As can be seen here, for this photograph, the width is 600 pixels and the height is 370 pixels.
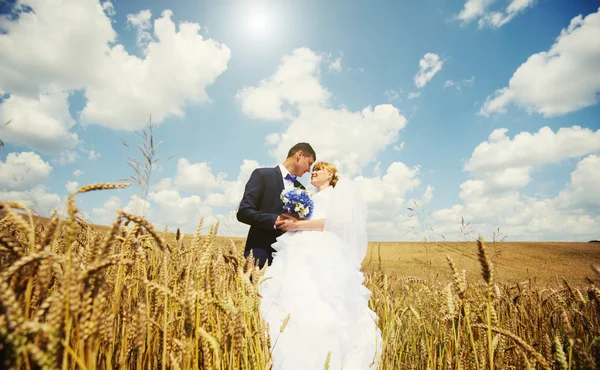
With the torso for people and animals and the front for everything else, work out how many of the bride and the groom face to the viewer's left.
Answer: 1

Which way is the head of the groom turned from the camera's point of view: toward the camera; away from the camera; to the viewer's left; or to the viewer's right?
to the viewer's right

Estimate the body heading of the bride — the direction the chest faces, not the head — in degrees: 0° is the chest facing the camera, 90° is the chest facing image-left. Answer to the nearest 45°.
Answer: approximately 90°

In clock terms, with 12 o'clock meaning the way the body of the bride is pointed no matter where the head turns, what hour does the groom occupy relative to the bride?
The groom is roughly at 2 o'clock from the bride.

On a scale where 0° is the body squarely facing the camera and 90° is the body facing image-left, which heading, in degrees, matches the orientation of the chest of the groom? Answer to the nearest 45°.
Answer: approximately 315°
